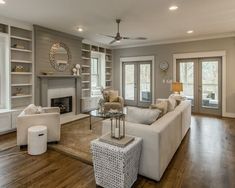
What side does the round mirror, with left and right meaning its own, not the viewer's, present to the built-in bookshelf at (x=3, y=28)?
right

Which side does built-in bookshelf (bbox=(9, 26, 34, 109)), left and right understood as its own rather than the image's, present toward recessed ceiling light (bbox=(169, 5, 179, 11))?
front

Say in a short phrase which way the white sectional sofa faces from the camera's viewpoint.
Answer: facing away from the viewer and to the left of the viewer

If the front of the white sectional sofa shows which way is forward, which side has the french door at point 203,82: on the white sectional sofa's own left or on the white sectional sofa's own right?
on the white sectional sofa's own right

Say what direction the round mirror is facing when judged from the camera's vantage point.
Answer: facing the viewer and to the right of the viewer

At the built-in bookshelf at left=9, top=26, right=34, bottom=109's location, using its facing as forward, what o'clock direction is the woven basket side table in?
The woven basket side table is roughly at 1 o'clock from the built-in bookshelf.

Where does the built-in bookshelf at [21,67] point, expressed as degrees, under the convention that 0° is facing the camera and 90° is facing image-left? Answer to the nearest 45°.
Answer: approximately 315°

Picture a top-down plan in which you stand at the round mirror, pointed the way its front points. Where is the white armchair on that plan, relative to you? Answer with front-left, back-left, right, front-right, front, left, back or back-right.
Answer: front-right

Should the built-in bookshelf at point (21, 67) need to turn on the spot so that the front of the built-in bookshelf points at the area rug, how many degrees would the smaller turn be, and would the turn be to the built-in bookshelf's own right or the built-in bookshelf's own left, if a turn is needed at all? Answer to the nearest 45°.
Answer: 0° — it already faces it

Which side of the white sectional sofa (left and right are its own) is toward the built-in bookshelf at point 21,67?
front
